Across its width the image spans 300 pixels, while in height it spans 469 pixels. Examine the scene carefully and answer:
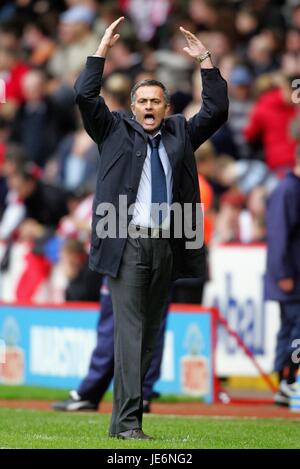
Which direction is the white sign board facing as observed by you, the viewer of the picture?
facing the viewer

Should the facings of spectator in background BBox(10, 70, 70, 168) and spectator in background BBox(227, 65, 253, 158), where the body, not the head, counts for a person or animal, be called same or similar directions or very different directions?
same or similar directions

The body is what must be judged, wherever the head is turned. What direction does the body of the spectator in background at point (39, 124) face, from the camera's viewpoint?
toward the camera

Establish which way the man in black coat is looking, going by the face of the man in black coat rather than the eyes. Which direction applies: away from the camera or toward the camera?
toward the camera

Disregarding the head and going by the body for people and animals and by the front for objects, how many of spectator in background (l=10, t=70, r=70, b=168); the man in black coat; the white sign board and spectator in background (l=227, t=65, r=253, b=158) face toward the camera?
4

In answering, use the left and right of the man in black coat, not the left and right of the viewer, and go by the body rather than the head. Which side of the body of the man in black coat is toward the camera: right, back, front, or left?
front

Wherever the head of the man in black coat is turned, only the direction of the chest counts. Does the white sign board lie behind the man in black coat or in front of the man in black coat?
behind

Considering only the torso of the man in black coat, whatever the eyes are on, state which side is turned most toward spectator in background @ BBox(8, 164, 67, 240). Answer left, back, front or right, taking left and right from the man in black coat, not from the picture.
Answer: back

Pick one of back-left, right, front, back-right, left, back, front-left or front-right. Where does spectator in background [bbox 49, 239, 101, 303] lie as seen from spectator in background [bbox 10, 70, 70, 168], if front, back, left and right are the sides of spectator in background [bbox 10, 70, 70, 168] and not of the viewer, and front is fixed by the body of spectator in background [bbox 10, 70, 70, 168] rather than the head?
front

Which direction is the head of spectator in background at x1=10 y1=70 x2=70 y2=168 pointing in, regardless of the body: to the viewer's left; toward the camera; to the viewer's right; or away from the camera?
toward the camera

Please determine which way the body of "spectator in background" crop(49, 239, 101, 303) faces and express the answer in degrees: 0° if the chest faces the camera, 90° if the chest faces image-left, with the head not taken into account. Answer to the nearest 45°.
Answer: approximately 45°

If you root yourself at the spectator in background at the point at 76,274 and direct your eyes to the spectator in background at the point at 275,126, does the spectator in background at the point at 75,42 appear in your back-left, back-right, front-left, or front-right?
front-left

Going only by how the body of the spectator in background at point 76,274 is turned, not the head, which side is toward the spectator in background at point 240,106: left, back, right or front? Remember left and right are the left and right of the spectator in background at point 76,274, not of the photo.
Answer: back

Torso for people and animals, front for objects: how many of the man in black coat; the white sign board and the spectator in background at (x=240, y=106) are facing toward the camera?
3
